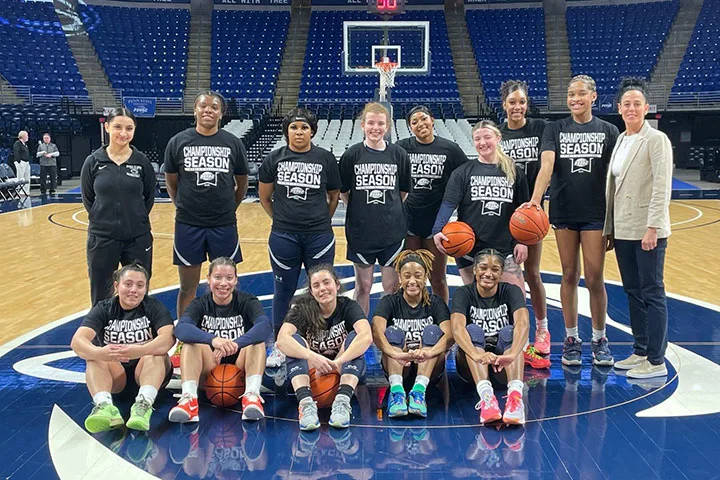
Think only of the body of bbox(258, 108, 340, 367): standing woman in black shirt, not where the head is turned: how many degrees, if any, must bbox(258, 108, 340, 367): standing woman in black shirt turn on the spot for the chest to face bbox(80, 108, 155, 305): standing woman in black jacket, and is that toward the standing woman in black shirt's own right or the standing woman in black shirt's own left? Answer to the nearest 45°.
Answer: approximately 90° to the standing woman in black shirt's own right

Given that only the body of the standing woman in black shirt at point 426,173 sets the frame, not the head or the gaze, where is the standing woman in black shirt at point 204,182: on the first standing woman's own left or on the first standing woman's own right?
on the first standing woman's own right

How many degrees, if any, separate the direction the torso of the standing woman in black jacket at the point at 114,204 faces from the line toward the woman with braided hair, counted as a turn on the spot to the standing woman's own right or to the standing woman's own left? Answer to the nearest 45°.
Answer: approximately 45° to the standing woman's own left

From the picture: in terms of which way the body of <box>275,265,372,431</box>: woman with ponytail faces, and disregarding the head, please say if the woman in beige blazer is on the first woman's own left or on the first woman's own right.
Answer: on the first woman's own left

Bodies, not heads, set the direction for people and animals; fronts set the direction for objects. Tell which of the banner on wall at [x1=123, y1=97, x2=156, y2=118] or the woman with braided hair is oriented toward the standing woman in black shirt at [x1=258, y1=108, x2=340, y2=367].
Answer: the banner on wall

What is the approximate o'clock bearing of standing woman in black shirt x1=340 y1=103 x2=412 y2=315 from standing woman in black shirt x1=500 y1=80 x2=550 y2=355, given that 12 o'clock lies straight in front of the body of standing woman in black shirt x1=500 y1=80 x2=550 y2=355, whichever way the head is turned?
standing woman in black shirt x1=340 y1=103 x2=412 y2=315 is roughly at 2 o'clock from standing woman in black shirt x1=500 y1=80 x2=550 y2=355.
